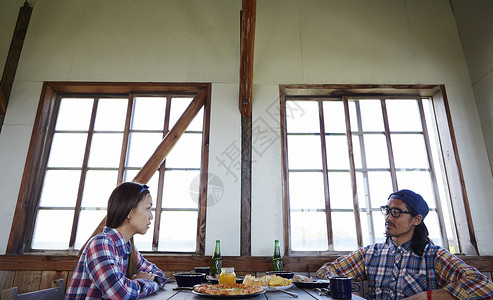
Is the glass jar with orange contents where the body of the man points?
no

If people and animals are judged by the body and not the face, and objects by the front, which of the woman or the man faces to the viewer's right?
the woman

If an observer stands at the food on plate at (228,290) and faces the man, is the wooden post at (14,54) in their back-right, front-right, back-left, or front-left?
back-left

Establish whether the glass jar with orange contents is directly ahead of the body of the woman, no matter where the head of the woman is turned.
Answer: yes

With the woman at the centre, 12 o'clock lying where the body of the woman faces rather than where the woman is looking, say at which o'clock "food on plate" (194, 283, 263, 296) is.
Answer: The food on plate is roughly at 1 o'clock from the woman.

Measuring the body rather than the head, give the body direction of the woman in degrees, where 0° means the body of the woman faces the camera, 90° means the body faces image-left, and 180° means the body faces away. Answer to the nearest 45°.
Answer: approximately 270°

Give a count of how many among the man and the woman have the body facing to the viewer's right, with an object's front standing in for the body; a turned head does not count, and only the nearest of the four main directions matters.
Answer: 1

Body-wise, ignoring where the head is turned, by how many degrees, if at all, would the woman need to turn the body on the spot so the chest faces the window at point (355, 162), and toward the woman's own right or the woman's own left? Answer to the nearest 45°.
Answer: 0° — they already face it

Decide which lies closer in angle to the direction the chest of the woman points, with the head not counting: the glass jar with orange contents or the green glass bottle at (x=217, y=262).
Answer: the glass jar with orange contents

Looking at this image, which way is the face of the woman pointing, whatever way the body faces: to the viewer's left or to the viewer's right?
to the viewer's right
